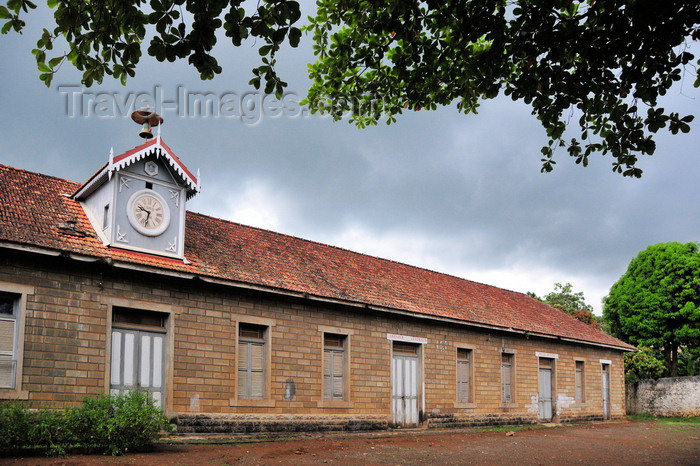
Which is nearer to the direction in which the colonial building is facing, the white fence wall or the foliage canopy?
the foliage canopy

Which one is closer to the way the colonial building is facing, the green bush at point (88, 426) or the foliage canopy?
the foliage canopy

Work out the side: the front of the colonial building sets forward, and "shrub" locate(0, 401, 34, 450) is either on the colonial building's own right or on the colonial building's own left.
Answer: on the colonial building's own right

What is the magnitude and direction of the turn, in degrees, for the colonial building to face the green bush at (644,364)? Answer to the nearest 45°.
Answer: approximately 90° to its left

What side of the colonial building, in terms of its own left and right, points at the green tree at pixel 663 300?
left

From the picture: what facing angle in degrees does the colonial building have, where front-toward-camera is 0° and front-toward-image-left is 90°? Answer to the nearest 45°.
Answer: approximately 315°

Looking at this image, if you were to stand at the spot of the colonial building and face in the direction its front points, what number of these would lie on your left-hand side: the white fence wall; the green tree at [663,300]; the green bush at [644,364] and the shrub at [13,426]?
3

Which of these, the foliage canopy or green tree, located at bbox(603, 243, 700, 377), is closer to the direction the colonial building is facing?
the foliage canopy

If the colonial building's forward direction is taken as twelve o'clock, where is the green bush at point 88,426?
The green bush is roughly at 2 o'clock from the colonial building.

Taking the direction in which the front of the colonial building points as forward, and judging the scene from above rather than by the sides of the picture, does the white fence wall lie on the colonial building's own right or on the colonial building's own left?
on the colonial building's own left
